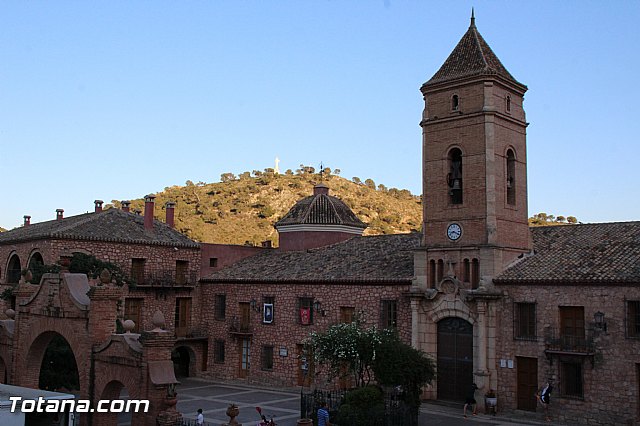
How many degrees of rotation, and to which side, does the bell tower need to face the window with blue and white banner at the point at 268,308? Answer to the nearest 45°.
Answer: approximately 90° to its right

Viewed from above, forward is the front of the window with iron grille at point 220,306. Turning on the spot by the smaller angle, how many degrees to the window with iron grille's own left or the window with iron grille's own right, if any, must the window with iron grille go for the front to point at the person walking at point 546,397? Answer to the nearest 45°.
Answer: approximately 90° to the window with iron grille's own left

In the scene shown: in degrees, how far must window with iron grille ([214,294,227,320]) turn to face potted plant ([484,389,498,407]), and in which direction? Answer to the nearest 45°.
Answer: approximately 90° to its left

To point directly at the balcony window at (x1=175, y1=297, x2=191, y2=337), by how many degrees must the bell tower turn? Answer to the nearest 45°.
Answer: approximately 90° to its right

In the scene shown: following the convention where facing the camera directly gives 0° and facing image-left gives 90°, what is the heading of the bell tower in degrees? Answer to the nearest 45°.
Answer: approximately 45°

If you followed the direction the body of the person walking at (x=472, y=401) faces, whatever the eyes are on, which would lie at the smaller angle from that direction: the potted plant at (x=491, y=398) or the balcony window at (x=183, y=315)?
the potted plant

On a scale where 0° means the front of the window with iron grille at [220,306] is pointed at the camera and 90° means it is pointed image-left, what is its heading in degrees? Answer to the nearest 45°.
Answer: approximately 45°

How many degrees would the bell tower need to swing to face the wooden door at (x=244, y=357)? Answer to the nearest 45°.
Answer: approximately 90° to its right

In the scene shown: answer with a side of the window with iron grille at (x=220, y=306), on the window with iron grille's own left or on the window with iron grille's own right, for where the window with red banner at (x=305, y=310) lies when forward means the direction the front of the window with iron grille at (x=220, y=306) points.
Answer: on the window with iron grille's own left
